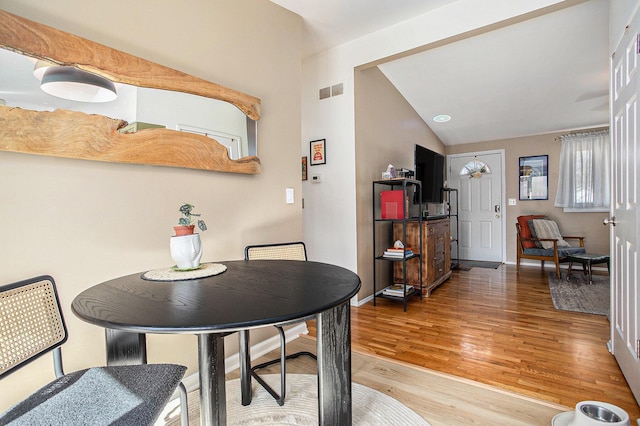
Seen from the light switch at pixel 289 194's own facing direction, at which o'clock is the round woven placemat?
The round woven placemat is roughly at 2 o'clock from the light switch.

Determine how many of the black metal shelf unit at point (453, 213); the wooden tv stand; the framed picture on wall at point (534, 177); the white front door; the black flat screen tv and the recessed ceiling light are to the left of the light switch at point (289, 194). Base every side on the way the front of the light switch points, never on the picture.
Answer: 6

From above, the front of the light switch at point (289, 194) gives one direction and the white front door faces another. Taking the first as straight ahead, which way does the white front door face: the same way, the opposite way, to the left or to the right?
to the right

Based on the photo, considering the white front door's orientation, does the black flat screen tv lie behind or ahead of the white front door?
ahead

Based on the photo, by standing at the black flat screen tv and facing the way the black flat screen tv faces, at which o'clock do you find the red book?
The red book is roughly at 2 o'clock from the black flat screen tv.

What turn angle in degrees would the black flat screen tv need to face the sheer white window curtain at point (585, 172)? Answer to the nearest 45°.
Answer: approximately 90° to its left

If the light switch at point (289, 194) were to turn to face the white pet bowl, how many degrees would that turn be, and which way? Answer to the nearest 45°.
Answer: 0° — it already faces it

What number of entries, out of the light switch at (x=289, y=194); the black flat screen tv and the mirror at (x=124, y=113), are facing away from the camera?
0

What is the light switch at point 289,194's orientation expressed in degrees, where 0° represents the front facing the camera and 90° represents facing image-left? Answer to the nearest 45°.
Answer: approximately 315°

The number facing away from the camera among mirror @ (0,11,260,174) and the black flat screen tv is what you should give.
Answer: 0

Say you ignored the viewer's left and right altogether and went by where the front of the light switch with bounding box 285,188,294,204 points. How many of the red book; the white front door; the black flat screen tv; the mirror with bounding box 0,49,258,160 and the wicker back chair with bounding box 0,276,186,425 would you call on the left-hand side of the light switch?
3

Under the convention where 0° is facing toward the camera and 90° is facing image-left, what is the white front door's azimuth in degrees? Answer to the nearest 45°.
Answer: approximately 0°

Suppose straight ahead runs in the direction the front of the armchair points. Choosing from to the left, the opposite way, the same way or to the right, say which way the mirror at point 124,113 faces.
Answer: to the left

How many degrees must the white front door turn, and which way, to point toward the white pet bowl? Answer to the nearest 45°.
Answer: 0° — it already faces it

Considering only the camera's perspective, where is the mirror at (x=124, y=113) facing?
facing the viewer and to the right of the viewer

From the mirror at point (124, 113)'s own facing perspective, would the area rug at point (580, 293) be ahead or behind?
ahead
